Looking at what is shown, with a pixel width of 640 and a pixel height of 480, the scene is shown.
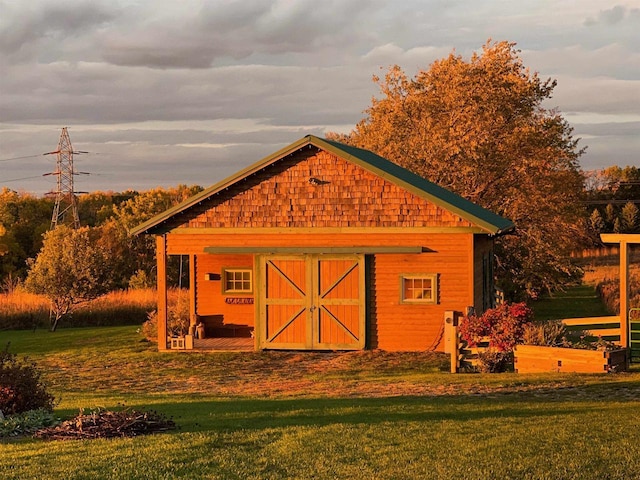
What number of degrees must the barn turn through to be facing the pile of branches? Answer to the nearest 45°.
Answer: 0° — it already faces it

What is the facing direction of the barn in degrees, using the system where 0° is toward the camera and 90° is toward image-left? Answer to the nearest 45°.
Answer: approximately 0°

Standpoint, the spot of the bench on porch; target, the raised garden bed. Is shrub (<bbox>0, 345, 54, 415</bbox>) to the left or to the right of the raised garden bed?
right

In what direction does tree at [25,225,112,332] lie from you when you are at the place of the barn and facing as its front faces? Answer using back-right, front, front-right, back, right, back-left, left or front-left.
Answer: back-right

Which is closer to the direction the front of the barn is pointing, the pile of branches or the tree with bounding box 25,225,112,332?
the pile of branches

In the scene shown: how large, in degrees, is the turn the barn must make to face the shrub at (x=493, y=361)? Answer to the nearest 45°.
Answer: approximately 45° to its left

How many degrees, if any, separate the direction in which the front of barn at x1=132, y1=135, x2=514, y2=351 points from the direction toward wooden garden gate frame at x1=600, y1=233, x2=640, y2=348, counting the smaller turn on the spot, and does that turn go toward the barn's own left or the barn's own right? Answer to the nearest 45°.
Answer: approximately 45° to the barn's own left

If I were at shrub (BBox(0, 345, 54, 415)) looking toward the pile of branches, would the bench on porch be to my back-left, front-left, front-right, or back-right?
back-left
